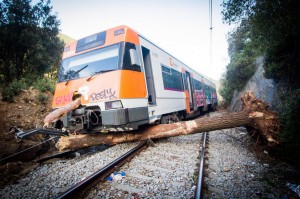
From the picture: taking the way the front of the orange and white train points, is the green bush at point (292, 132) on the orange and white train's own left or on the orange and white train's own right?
on the orange and white train's own left

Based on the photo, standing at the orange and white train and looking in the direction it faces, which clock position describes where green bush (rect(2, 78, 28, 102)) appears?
The green bush is roughly at 3 o'clock from the orange and white train.

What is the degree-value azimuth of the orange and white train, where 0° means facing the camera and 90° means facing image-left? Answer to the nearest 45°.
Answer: approximately 45°
